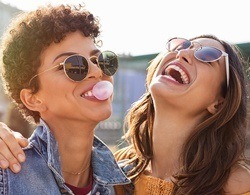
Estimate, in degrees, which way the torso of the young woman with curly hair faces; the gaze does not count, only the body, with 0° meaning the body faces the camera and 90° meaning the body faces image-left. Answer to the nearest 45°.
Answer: approximately 315°

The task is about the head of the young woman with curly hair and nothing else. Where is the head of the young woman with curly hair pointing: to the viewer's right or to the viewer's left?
to the viewer's right
